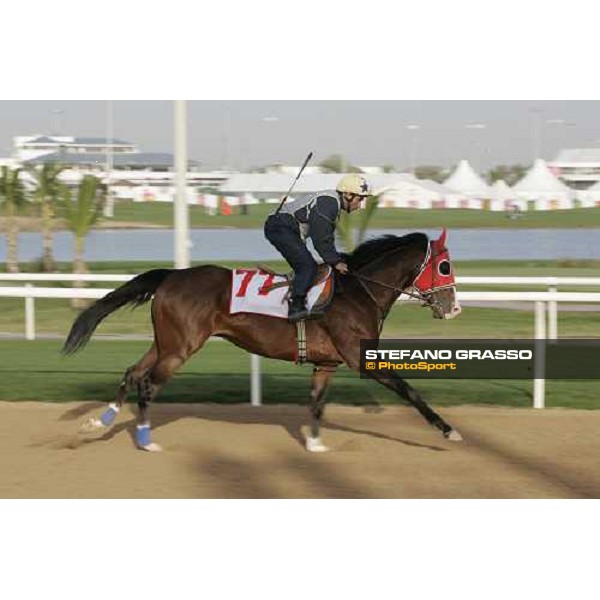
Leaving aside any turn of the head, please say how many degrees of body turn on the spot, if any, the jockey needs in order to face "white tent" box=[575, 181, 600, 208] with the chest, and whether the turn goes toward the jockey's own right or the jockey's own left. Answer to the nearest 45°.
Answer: approximately 90° to the jockey's own left

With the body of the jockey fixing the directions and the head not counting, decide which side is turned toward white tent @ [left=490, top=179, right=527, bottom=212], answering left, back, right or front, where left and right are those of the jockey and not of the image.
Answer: left

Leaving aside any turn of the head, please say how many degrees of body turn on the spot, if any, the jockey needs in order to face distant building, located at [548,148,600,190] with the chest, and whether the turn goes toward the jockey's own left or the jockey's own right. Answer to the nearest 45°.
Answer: approximately 90° to the jockey's own left

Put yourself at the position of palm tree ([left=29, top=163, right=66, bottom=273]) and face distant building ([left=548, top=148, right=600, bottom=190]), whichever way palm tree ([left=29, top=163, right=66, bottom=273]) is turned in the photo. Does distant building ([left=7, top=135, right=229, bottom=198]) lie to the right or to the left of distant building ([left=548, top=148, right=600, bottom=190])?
left

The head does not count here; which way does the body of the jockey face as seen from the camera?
to the viewer's right

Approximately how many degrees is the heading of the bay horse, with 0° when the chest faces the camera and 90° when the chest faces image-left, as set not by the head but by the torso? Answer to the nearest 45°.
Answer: approximately 270°

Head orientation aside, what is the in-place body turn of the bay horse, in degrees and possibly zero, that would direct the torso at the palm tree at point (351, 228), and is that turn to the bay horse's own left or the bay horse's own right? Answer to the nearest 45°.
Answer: approximately 90° to the bay horse's own left

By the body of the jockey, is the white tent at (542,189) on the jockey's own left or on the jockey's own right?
on the jockey's own left
